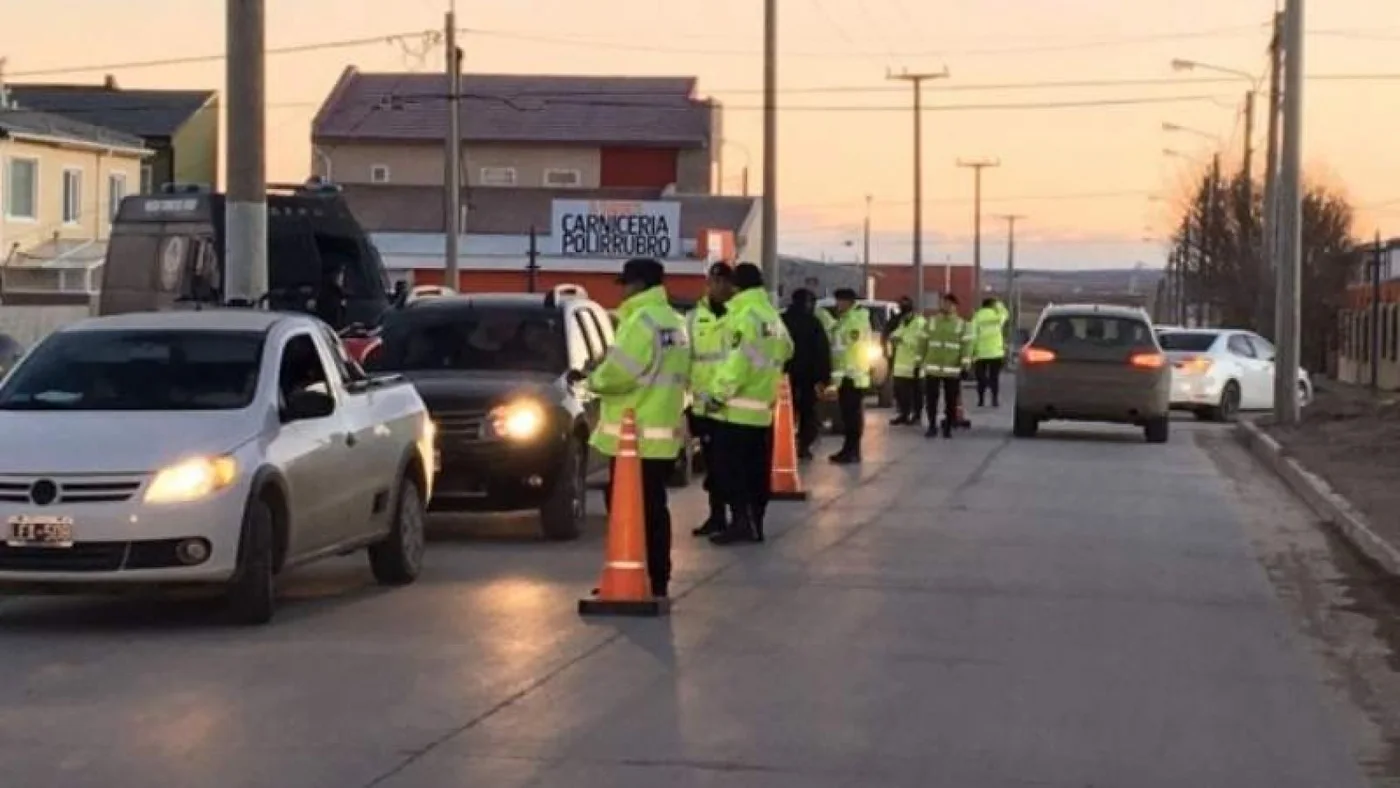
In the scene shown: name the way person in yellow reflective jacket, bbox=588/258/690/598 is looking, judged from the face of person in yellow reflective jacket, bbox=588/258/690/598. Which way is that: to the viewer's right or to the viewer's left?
to the viewer's left

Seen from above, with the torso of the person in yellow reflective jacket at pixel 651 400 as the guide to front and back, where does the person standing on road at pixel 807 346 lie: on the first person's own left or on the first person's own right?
on the first person's own right

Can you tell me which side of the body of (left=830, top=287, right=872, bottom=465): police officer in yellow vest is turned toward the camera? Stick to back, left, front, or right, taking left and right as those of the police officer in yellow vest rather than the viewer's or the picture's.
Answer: left

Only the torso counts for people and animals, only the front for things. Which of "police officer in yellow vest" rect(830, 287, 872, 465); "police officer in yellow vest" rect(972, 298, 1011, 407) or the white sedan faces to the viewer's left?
"police officer in yellow vest" rect(830, 287, 872, 465)

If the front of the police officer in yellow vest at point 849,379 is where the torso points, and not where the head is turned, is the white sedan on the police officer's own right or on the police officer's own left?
on the police officer's own right

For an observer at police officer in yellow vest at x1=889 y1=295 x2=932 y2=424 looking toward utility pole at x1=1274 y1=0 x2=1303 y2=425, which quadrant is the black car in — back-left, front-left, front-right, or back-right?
back-right

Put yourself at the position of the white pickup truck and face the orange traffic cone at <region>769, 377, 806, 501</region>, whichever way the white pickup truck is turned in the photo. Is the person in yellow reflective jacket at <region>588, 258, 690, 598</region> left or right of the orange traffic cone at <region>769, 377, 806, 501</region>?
right
